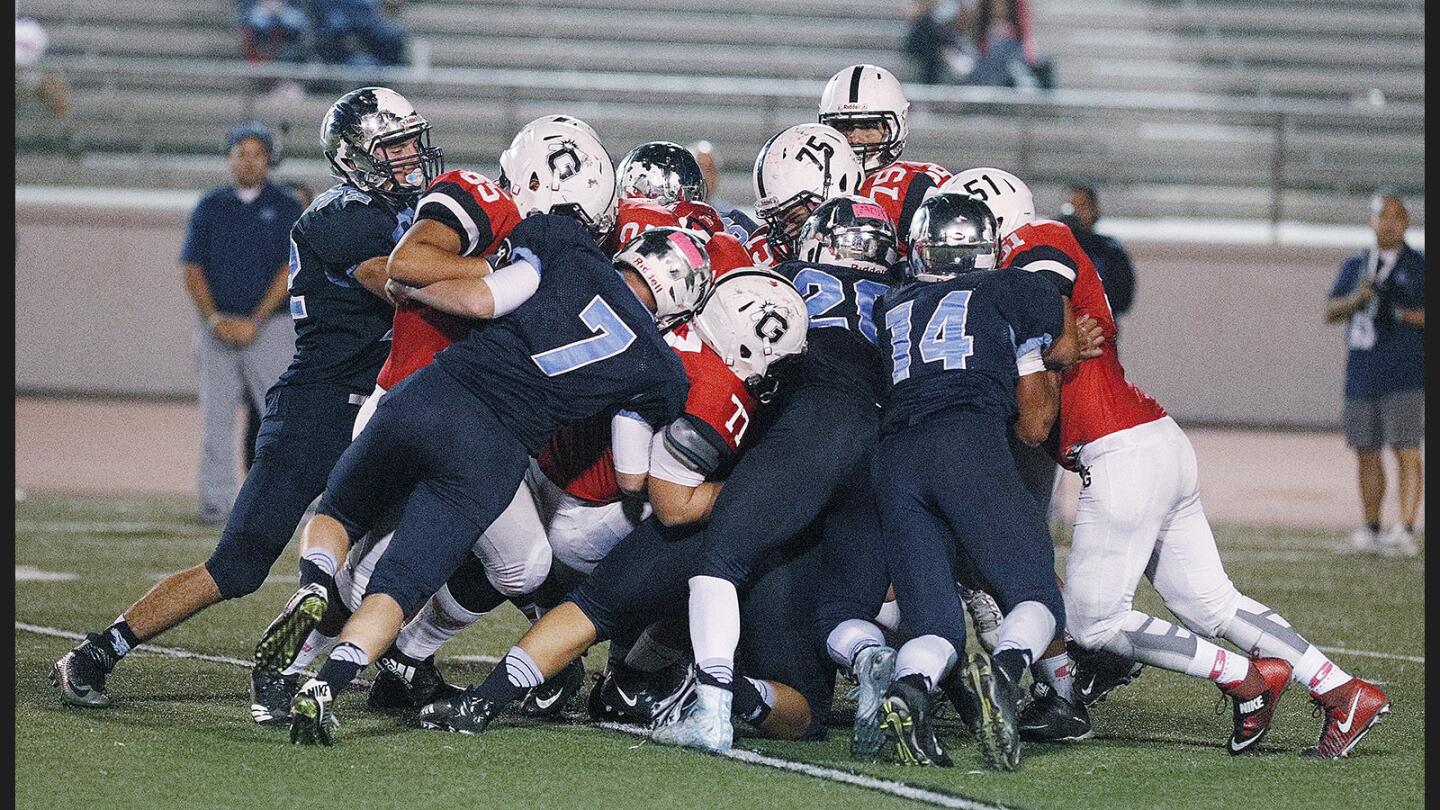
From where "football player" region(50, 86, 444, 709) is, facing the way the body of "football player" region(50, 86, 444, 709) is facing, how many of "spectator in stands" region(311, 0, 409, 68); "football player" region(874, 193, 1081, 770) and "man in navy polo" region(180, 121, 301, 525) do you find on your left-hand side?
2

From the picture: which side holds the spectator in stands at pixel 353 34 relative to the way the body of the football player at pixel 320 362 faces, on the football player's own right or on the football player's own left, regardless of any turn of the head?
on the football player's own left

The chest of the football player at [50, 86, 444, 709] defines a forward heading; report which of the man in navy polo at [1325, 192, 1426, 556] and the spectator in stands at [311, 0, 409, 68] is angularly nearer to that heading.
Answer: the man in navy polo

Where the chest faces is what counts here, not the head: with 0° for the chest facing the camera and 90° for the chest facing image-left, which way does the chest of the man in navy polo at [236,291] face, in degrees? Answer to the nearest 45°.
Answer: approximately 0°

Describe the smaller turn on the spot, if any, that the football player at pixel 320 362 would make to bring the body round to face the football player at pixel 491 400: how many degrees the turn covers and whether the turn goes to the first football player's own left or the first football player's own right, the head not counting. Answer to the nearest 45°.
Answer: approximately 45° to the first football player's own right

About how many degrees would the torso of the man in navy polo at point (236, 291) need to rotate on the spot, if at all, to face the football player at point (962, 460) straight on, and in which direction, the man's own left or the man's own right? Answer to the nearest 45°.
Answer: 0° — they already face them

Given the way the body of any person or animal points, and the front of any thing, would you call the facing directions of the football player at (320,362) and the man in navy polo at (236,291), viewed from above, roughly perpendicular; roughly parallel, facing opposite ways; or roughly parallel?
roughly perpendicular

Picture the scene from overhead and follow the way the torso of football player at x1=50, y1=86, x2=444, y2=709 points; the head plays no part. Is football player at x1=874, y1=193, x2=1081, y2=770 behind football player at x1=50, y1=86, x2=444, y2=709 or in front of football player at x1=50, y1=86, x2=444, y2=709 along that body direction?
in front

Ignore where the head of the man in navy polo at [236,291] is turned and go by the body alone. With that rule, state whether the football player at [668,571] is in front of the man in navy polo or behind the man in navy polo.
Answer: in front

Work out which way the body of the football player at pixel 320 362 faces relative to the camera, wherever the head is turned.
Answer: to the viewer's right

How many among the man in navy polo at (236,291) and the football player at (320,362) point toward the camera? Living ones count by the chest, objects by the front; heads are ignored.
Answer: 1

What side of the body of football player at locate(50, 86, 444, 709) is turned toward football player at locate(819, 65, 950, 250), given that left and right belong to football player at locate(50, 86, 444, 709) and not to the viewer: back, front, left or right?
front

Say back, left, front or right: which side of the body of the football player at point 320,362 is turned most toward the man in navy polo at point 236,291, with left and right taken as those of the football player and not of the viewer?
left
